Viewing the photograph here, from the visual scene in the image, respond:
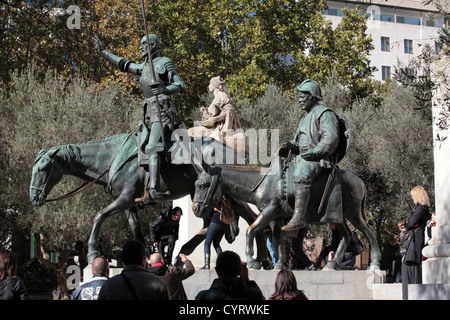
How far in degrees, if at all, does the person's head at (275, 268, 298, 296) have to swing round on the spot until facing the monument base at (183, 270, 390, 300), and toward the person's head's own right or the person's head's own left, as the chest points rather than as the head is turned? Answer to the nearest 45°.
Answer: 0° — they already face it

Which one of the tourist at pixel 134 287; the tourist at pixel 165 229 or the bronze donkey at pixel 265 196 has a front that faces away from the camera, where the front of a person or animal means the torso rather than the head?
the tourist at pixel 134 287

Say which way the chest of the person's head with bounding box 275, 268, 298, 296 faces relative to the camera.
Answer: away from the camera

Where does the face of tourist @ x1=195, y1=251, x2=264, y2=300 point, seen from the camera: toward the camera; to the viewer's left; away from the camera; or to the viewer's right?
away from the camera

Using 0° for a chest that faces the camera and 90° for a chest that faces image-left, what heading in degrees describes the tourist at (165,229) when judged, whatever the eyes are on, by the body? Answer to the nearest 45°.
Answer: approximately 315°

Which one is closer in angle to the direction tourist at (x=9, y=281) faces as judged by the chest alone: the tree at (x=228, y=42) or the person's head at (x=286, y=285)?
the tree

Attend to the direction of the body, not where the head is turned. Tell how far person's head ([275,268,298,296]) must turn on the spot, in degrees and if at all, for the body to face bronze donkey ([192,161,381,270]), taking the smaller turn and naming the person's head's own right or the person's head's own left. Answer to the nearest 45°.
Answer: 0° — they already face it

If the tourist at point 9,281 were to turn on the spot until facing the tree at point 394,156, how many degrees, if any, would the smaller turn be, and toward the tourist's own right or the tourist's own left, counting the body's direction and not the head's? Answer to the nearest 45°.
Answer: approximately 45° to the tourist's own right

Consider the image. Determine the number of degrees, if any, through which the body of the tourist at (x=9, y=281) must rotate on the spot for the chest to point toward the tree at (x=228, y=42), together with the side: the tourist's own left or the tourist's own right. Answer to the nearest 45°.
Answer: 0° — they already face it

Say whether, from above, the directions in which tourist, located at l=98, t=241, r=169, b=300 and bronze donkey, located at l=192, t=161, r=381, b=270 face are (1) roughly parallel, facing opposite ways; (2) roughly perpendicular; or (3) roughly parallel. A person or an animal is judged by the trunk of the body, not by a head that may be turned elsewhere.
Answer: roughly perpendicular

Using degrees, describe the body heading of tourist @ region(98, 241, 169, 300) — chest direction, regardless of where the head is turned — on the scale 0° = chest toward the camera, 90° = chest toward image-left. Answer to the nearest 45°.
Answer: approximately 180°

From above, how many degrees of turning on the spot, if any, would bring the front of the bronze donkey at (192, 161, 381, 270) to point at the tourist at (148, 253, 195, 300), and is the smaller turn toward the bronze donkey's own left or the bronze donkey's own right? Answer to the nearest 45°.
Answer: approximately 90° to the bronze donkey's own left

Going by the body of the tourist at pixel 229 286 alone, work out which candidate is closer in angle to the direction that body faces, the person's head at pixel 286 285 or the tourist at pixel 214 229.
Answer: the tourist

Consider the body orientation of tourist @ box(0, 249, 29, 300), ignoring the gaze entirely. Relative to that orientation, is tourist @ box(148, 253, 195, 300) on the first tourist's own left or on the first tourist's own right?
on the first tourist's own right
